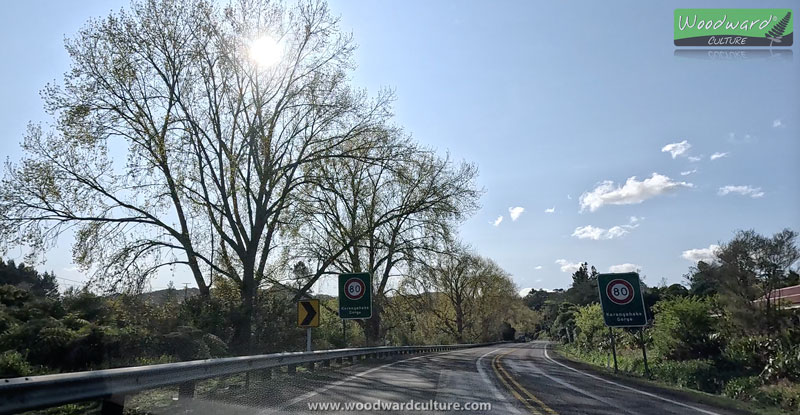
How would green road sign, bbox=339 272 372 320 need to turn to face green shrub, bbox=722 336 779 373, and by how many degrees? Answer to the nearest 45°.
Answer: approximately 90° to its left

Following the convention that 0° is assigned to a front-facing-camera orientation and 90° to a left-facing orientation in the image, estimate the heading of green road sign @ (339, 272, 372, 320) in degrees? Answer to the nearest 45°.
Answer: approximately 0°

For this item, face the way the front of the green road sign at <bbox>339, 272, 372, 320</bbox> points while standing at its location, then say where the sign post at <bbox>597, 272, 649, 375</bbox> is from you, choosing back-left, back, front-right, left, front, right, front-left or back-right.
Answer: left

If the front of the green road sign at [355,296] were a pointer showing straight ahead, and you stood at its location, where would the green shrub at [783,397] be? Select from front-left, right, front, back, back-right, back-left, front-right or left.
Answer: front-left

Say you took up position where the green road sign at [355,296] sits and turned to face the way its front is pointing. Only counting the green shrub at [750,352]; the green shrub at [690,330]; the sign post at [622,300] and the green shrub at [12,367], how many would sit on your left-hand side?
3

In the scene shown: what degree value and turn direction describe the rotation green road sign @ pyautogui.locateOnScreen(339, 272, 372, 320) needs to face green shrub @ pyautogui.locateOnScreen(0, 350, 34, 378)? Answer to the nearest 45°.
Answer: approximately 45° to its right

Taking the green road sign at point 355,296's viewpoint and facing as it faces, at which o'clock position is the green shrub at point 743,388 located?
The green shrub is roughly at 10 o'clock from the green road sign.
